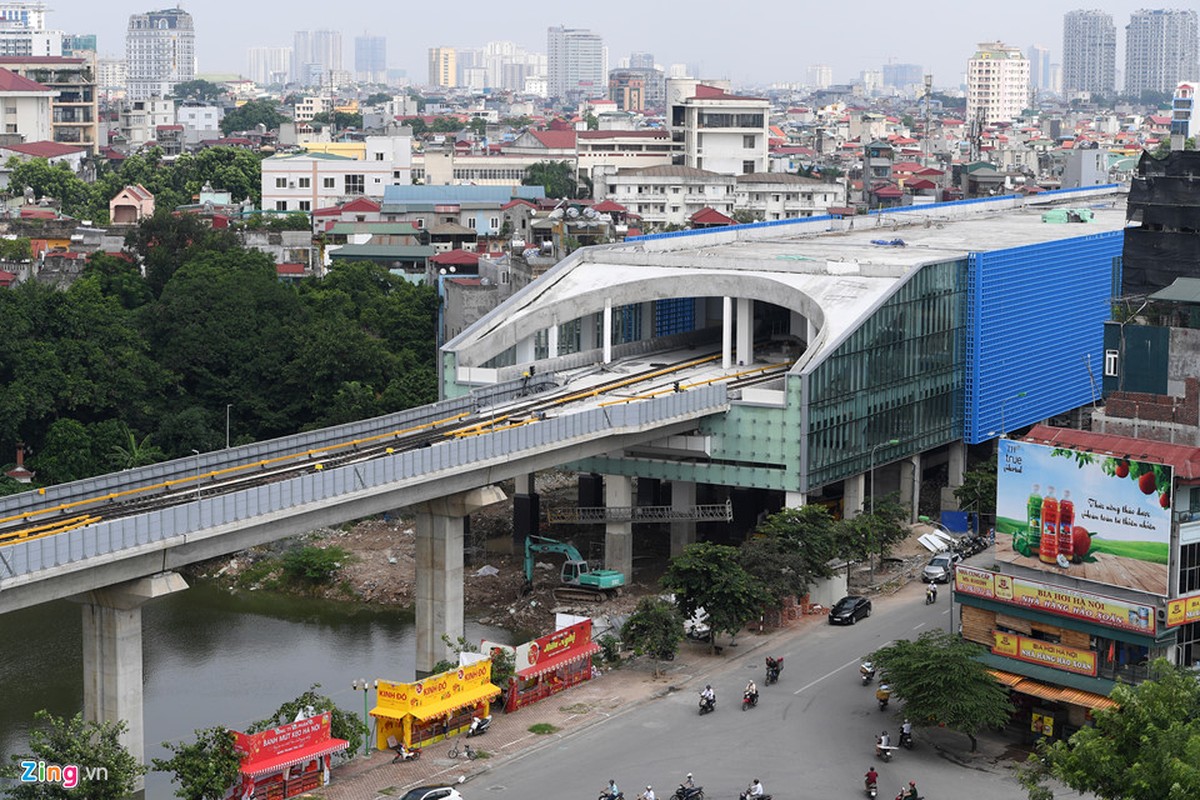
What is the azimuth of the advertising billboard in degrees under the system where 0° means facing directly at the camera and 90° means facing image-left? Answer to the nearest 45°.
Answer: approximately 45°

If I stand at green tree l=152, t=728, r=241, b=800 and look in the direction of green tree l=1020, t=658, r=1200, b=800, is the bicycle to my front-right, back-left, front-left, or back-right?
front-left

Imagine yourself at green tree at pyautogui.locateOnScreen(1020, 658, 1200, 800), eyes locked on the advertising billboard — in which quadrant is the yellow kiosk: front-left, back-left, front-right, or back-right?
front-left

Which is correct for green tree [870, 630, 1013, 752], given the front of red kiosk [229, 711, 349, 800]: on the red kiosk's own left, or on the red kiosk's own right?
on the red kiosk's own left

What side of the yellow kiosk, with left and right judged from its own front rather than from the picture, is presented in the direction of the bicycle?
front

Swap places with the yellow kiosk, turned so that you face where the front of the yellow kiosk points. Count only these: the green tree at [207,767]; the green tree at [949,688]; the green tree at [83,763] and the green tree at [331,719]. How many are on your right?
3

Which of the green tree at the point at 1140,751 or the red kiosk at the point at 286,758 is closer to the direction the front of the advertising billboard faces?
the red kiosk

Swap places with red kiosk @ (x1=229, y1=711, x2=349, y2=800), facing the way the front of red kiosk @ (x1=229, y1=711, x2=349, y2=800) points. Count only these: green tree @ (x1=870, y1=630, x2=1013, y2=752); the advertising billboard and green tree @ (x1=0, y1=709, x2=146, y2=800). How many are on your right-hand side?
1

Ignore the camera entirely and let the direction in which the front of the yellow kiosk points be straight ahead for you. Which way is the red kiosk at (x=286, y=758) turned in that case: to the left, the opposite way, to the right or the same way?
the same way

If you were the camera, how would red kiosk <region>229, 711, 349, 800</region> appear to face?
facing the viewer and to the right of the viewer

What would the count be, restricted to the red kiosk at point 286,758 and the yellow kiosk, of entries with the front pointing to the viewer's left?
0

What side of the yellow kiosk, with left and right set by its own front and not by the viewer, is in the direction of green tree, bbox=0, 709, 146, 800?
right

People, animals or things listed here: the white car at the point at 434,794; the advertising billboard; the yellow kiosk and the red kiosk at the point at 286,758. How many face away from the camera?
0

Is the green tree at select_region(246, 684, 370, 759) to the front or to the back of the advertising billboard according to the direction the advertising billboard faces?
to the front

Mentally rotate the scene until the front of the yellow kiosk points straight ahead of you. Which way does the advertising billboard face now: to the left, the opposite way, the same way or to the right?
to the right
